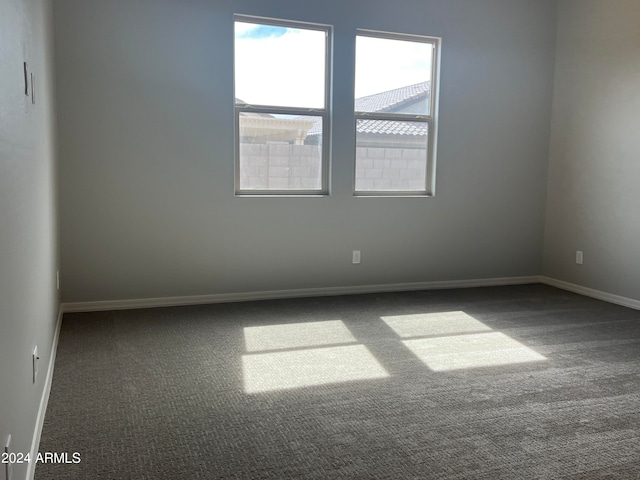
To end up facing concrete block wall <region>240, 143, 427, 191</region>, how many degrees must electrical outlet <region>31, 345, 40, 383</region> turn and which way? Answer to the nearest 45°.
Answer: approximately 45° to its left

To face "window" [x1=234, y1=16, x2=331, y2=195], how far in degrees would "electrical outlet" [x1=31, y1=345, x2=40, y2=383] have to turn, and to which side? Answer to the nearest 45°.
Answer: approximately 45° to its left

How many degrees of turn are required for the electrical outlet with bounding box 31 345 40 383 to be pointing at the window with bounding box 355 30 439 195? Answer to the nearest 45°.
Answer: approximately 45° to its left

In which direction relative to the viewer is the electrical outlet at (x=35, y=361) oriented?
to the viewer's right

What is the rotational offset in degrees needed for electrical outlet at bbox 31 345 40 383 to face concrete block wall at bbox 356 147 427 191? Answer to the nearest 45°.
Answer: approximately 45° to its left
